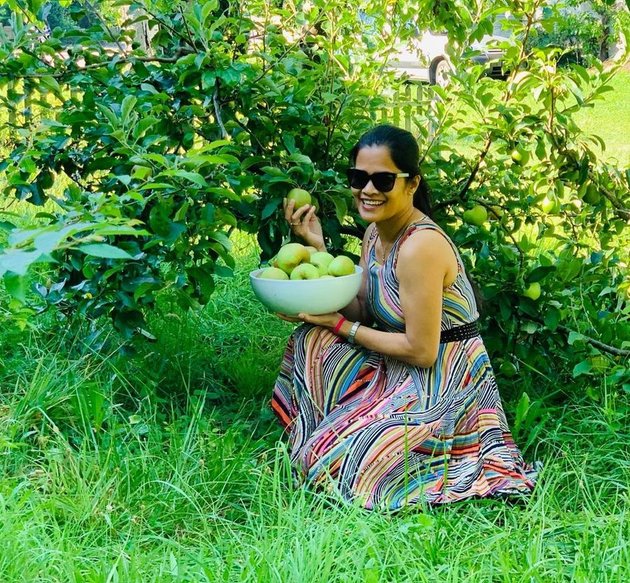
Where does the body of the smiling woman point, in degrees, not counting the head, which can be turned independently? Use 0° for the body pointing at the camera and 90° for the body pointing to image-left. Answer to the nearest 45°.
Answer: approximately 45°
